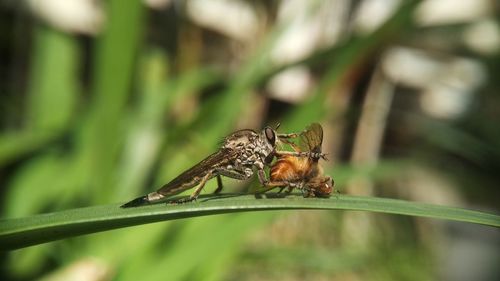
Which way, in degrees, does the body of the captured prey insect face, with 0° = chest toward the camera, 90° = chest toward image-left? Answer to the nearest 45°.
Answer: approximately 270°

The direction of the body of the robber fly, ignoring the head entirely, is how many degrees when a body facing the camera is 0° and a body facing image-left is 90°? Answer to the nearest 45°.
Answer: approximately 270°
